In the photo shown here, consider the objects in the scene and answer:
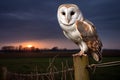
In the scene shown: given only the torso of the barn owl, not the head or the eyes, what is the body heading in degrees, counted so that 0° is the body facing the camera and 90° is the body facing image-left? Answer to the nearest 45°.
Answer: approximately 45°
